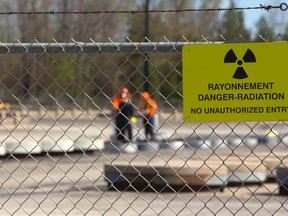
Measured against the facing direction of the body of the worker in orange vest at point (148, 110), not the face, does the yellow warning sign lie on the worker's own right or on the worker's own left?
on the worker's own left

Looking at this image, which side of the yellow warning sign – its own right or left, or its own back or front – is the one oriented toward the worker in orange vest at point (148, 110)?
back
